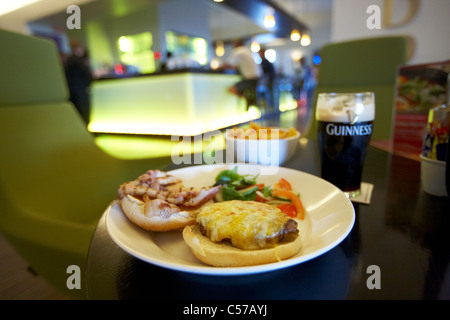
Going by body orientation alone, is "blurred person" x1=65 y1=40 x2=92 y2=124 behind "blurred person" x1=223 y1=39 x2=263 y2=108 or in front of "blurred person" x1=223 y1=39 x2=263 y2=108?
in front

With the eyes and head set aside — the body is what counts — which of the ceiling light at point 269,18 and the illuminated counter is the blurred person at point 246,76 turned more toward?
the illuminated counter

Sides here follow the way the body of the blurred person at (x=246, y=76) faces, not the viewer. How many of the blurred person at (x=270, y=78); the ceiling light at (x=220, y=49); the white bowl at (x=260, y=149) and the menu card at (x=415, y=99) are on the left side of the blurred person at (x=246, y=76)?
2
